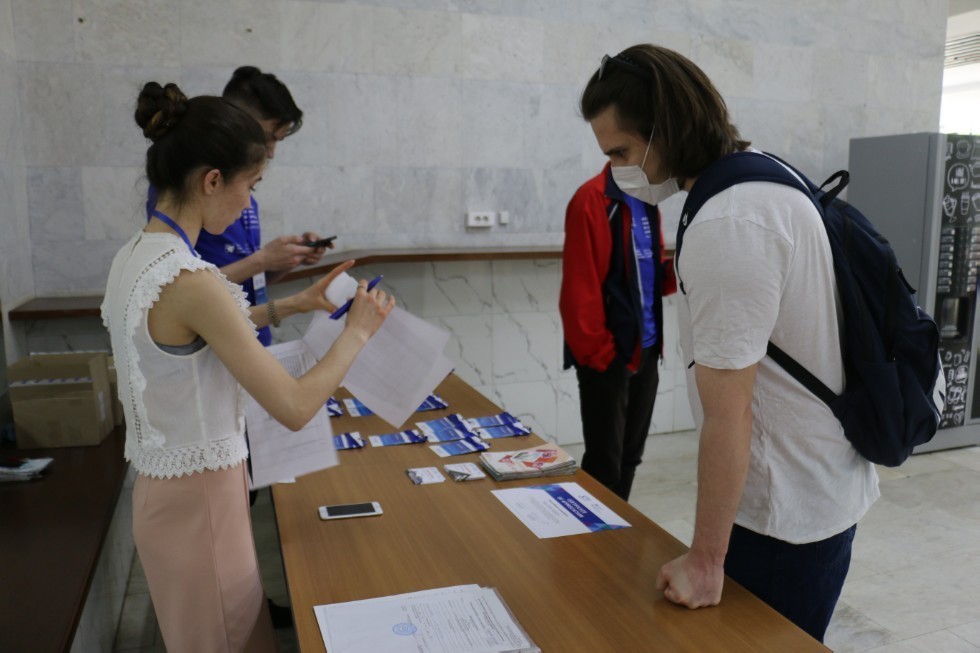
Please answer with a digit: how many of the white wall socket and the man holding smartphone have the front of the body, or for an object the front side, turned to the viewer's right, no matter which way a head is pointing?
1

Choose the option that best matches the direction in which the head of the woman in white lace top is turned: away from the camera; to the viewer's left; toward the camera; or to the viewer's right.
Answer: to the viewer's right

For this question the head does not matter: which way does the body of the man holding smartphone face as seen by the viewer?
to the viewer's right

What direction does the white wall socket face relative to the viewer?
toward the camera

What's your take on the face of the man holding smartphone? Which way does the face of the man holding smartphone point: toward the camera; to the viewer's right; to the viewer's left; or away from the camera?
to the viewer's right

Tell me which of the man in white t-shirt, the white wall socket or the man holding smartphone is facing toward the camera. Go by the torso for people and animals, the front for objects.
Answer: the white wall socket

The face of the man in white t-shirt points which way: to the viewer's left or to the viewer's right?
to the viewer's left

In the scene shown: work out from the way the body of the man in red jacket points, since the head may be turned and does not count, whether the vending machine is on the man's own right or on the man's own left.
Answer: on the man's own left

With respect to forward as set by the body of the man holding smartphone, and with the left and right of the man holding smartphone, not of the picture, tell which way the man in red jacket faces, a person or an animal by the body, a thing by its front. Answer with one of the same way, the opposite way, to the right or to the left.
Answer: to the right

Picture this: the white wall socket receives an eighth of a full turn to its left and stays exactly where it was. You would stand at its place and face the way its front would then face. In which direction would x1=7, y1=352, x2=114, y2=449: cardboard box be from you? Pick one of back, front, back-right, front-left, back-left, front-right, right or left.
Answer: right

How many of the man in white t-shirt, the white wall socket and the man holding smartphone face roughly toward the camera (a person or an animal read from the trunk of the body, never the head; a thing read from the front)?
1

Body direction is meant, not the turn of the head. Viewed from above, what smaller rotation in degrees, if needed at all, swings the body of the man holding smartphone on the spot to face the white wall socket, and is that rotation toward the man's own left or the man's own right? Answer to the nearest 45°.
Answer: approximately 45° to the man's own left

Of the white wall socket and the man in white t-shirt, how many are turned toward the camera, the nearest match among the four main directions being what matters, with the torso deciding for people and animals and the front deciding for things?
1

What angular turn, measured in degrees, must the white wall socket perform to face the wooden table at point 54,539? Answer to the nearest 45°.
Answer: approximately 45° to its right

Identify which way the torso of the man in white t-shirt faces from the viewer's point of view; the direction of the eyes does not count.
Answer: to the viewer's left
